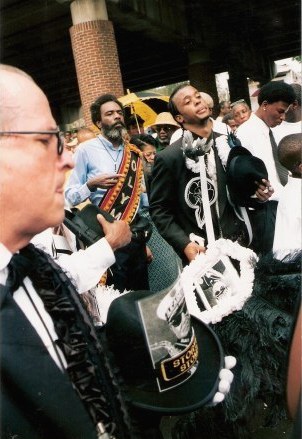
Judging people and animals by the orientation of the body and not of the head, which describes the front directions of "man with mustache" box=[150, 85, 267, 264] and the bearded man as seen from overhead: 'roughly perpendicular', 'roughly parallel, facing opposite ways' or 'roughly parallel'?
roughly parallel

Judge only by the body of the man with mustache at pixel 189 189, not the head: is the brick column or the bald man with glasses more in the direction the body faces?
the bald man with glasses

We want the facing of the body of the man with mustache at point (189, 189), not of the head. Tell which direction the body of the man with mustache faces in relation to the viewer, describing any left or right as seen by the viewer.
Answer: facing the viewer and to the right of the viewer

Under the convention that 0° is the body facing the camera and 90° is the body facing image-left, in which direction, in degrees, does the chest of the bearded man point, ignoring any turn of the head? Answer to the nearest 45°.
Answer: approximately 315°

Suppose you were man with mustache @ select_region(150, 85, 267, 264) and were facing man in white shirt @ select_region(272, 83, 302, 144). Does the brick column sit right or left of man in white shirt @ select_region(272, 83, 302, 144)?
left

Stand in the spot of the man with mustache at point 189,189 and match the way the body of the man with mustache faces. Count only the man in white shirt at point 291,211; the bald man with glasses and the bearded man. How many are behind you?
1

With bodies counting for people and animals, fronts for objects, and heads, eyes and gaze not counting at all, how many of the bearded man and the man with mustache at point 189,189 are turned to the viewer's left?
0

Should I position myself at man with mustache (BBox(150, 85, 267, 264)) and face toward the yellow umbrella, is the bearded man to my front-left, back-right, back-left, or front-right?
front-left

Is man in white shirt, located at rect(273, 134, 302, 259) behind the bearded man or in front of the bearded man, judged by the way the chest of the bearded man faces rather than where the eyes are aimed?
in front

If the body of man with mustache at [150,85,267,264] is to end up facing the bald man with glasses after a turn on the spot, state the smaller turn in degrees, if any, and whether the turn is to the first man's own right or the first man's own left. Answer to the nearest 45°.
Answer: approximately 45° to the first man's own right

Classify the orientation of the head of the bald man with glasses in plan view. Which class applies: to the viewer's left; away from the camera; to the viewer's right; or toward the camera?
to the viewer's right
